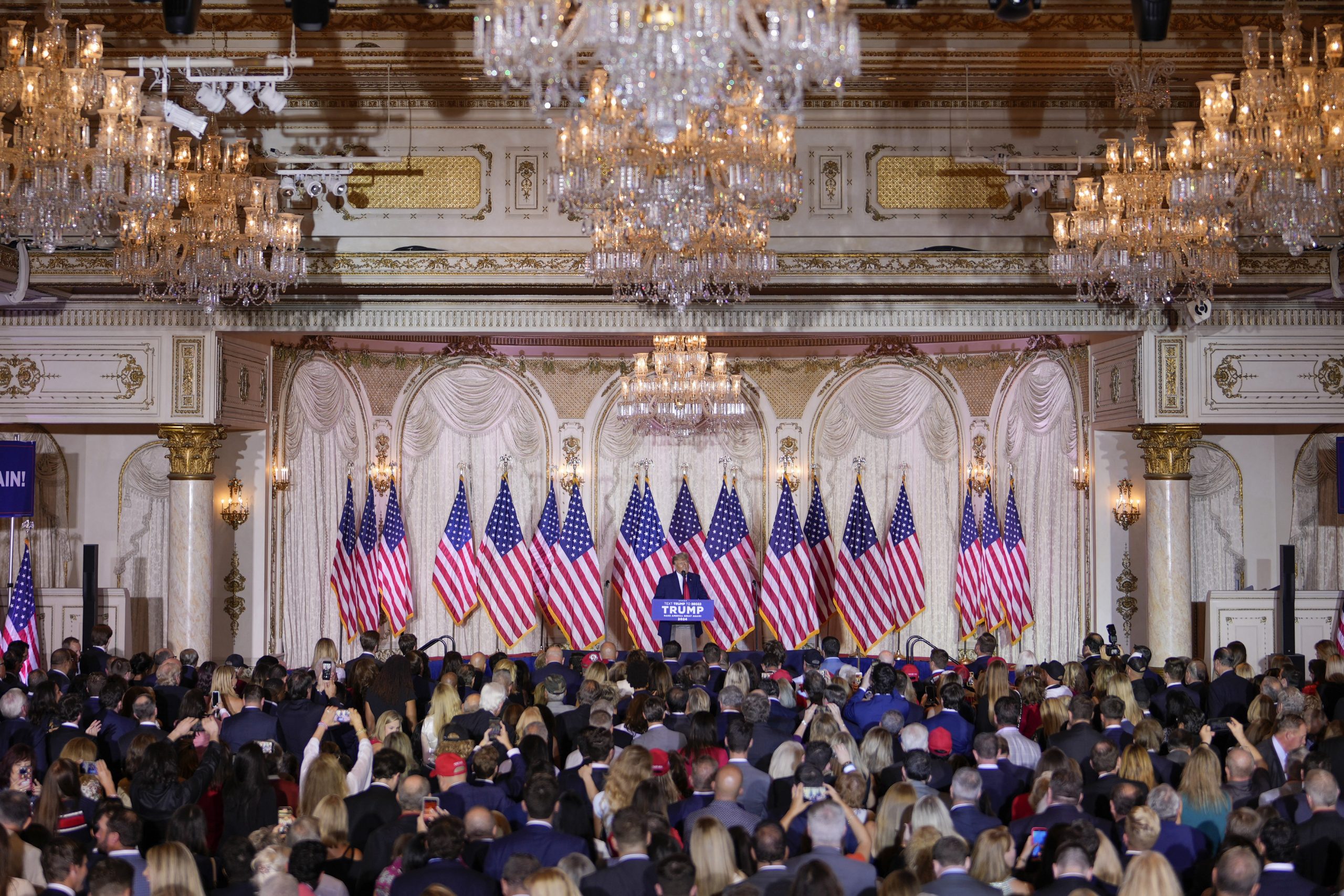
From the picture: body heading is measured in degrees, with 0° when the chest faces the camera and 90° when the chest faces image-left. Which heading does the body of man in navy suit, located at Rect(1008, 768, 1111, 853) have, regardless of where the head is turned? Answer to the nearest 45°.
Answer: approximately 180°

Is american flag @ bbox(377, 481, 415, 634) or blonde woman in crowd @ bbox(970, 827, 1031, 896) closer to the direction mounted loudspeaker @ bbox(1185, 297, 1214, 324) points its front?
the blonde woman in crowd

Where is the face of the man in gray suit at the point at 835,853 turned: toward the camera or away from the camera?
away from the camera

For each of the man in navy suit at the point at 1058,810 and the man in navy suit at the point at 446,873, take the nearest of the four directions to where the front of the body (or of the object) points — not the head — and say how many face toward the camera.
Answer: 0

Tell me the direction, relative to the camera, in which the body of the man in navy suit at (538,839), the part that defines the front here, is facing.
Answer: away from the camera

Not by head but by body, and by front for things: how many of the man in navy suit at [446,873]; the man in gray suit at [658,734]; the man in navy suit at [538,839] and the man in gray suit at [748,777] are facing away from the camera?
4

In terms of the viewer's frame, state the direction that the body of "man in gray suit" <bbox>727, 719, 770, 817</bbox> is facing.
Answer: away from the camera

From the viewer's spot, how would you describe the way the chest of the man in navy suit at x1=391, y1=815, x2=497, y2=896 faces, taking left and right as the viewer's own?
facing away from the viewer

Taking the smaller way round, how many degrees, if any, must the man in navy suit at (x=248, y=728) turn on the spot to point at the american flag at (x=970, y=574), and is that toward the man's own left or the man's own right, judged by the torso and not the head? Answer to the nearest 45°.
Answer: approximately 45° to the man's own right

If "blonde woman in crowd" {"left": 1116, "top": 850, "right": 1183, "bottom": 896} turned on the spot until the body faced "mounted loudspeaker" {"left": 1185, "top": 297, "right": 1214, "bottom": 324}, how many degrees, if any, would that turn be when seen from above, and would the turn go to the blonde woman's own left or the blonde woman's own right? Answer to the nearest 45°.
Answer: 0° — they already face it

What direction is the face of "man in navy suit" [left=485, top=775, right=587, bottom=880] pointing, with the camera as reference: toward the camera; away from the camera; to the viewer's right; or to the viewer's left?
away from the camera

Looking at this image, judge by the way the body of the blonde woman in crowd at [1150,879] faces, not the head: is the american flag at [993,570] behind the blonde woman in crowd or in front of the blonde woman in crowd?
in front

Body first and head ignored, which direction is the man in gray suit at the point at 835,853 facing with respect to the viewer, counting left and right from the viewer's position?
facing away from the viewer

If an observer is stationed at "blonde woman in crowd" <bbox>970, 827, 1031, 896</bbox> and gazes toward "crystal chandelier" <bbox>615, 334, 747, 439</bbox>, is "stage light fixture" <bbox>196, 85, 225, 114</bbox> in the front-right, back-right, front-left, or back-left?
front-left

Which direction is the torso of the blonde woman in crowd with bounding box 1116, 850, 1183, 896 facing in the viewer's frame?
away from the camera

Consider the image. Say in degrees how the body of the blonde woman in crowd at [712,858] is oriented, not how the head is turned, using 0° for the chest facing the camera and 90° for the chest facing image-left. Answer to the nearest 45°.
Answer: approximately 180°

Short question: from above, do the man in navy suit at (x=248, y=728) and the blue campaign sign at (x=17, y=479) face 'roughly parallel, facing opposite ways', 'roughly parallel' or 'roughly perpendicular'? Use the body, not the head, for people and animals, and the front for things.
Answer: roughly parallel, facing opposite ways

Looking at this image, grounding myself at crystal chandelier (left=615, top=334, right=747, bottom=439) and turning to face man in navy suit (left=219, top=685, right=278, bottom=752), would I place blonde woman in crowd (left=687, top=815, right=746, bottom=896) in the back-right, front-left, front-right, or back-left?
front-left

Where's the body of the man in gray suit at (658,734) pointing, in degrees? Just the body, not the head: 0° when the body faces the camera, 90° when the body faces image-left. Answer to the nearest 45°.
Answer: approximately 180°

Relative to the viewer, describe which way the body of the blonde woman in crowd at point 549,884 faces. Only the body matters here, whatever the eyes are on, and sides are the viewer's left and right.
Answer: facing away from the viewer
